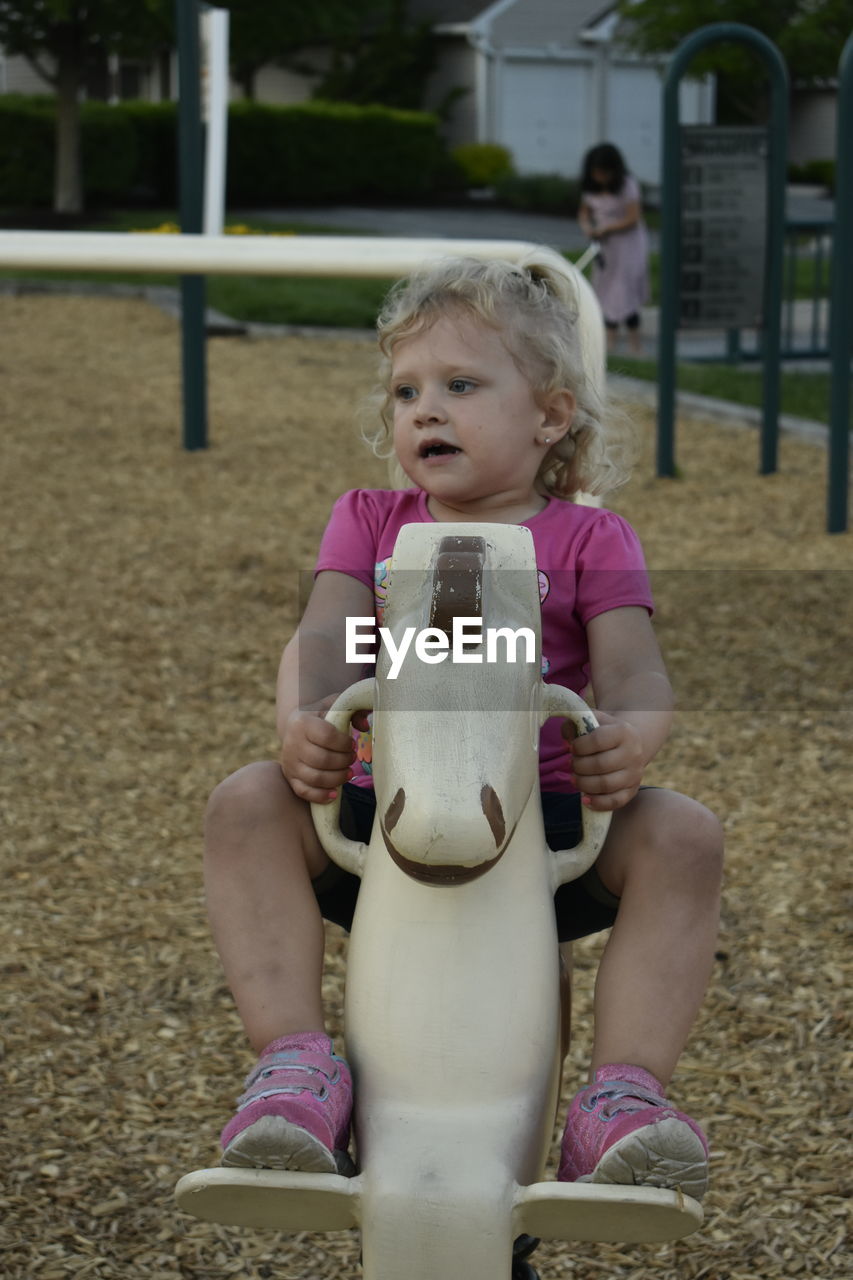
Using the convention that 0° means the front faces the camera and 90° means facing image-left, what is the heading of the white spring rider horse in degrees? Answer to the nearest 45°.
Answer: approximately 0°

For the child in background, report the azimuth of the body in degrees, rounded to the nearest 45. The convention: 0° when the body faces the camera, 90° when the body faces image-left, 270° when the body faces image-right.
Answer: approximately 45°

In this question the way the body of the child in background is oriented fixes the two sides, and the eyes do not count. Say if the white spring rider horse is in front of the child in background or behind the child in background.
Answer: in front

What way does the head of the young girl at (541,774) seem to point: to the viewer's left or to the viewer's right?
to the viewer's left

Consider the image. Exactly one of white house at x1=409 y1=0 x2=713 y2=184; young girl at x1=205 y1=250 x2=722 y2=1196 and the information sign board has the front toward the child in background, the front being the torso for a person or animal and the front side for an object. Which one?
the white house

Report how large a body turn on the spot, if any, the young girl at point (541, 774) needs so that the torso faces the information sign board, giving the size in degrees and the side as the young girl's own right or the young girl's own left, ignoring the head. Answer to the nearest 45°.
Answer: approximately 180°

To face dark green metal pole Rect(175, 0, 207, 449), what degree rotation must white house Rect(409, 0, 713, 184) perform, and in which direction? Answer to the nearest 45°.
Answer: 0° — it already faces it

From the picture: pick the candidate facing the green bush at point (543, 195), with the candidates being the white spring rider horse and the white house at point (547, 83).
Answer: the white house

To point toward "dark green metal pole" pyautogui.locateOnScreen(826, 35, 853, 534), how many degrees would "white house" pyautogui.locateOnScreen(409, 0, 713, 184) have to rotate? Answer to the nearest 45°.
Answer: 0° — it already faces it
